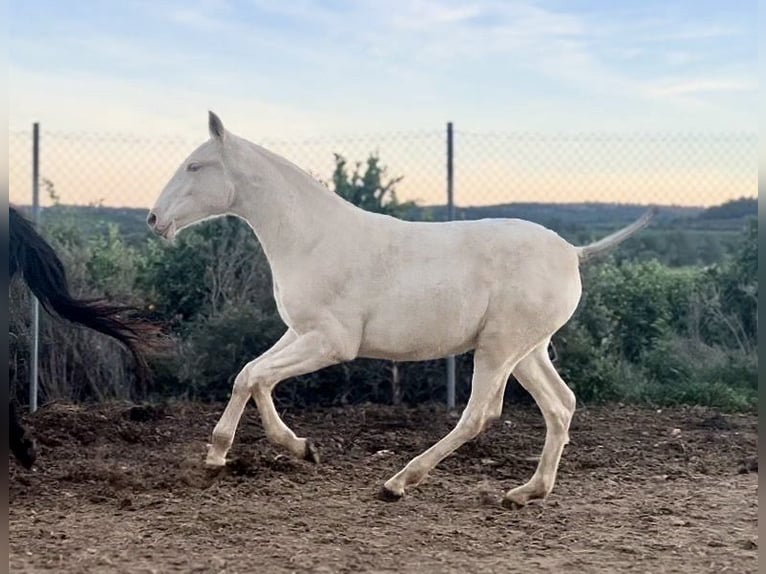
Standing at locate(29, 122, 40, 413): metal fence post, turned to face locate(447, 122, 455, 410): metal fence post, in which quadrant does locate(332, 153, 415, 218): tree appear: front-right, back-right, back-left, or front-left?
front-left

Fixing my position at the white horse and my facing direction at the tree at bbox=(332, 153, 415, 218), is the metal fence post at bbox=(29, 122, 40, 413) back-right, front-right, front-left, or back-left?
front-left

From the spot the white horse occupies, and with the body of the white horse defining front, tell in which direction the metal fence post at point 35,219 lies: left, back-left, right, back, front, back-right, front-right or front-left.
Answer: front-right

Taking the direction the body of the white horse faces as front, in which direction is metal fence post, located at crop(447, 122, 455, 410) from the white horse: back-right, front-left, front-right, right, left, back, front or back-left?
right

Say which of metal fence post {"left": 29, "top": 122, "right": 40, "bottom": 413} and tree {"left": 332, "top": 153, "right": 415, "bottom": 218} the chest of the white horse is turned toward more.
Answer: the metal fence post

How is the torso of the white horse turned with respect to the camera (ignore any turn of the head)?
to the viewer's left

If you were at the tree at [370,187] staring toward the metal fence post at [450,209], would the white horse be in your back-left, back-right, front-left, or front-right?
front-right

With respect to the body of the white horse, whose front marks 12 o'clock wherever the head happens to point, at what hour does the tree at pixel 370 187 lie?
The tree is roughly at 3 o'clock from the white horse.
